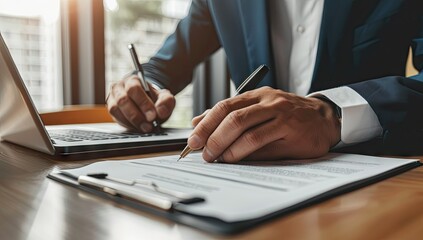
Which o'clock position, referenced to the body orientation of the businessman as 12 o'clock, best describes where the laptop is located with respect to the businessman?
The laptop is roughly at 2 o'clock from the businessman.

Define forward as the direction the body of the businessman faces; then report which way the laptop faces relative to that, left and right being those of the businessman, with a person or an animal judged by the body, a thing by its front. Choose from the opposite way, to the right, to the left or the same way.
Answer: the opposite way

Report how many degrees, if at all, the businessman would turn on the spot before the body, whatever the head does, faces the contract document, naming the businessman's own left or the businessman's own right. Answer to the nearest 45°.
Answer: approximately 45° to the businessman's own left

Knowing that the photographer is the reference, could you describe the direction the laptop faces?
facing away from the viewer and to the right of the viewer

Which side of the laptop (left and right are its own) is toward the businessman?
front
